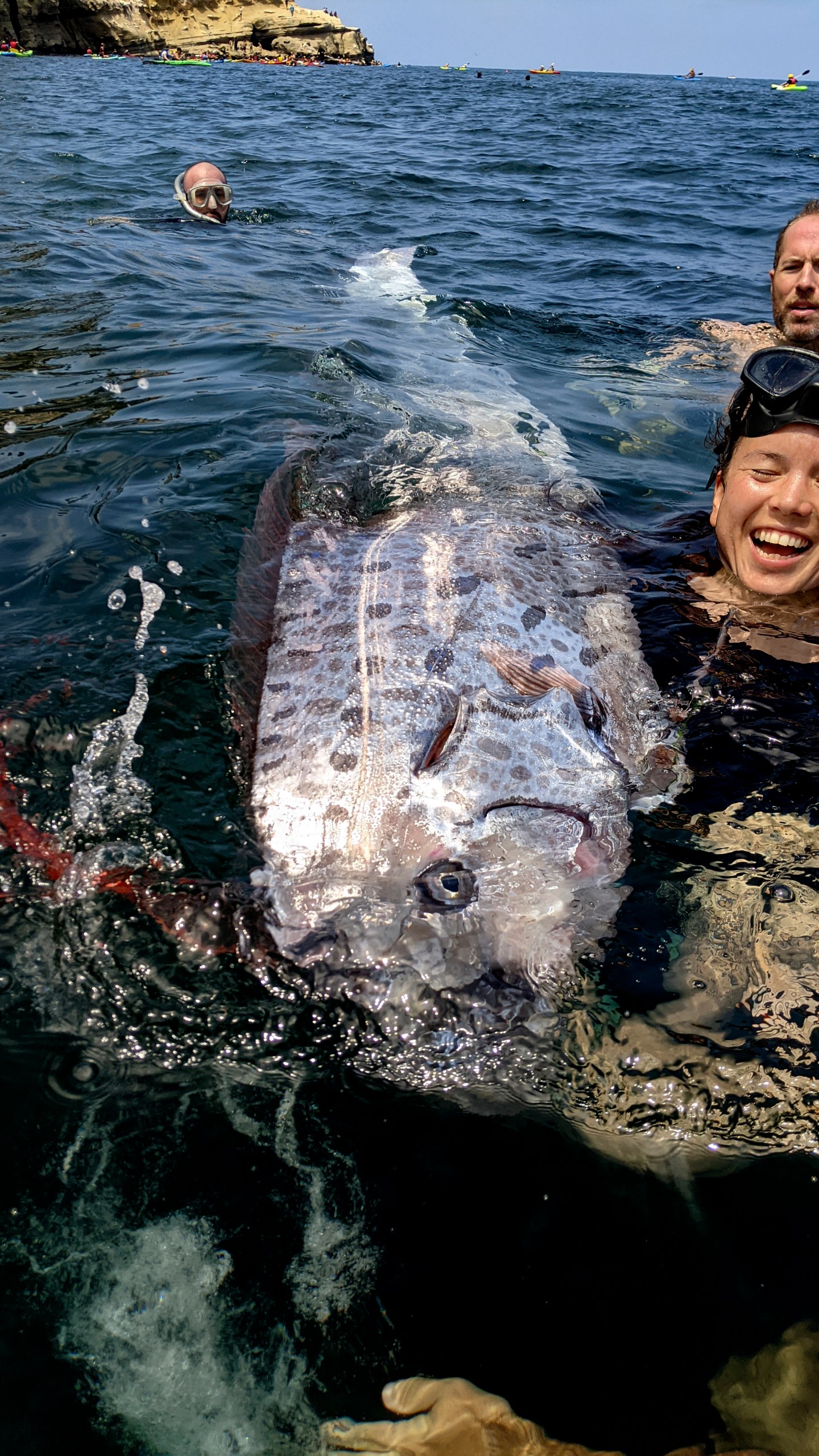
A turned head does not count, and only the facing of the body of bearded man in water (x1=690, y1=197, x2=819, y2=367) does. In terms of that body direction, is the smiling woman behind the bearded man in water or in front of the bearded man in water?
in front

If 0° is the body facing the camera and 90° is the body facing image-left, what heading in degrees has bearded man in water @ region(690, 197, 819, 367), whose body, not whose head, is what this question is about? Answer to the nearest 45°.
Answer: approximately 0°

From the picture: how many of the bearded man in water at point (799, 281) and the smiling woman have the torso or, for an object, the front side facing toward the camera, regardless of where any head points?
2

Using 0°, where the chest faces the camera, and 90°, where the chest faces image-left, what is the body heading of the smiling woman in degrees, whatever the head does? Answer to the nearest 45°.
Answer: approximately 0°

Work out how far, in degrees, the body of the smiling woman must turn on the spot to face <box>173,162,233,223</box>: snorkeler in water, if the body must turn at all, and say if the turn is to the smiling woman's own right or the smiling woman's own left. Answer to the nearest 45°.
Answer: approximately 135° to the smiling woman's own right

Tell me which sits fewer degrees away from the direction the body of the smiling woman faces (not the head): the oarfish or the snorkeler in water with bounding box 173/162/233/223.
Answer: the oarfish

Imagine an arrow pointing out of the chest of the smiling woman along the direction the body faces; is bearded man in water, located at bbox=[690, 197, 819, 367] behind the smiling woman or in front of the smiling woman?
behind

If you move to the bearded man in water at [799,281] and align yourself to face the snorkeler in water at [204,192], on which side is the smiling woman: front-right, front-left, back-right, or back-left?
back-left
